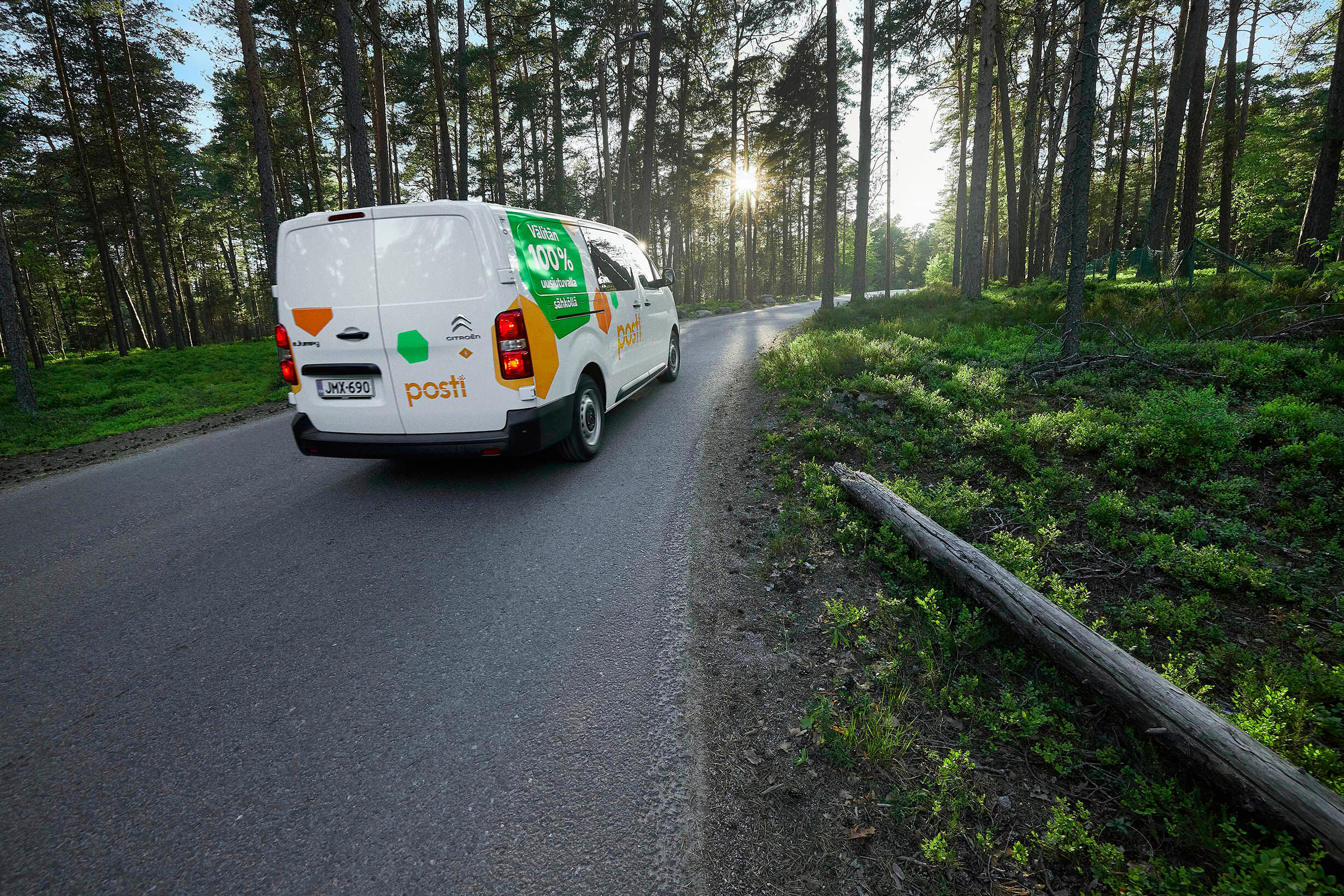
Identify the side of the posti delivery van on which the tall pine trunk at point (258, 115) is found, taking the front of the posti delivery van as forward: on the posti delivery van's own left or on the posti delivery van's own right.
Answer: on the posti delivery van's own left

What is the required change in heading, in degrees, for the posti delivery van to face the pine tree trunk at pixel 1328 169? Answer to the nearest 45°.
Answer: approximately 45° to its right

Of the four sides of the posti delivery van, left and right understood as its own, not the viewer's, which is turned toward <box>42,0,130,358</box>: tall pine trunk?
left

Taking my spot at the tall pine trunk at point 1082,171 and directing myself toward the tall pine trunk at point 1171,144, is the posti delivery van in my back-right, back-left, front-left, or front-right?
back-left

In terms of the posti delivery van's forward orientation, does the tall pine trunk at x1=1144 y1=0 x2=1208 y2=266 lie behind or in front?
in front

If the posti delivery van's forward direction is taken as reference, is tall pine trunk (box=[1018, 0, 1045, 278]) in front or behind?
in front

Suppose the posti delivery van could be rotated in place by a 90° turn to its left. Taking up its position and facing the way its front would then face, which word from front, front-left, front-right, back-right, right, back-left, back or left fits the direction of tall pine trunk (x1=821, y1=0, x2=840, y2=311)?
right

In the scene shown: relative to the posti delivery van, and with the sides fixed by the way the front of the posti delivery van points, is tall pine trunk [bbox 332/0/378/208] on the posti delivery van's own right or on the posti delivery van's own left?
on the posti delivery van's own left

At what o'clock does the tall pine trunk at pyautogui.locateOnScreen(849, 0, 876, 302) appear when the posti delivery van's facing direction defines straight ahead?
The tall pine trunk is roughly at 12 o'clock from the posti delivery van.

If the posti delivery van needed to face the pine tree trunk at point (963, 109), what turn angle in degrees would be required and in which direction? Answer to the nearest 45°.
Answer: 0° — it already faces it

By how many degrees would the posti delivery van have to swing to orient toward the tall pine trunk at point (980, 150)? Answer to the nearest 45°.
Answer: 0° — it already faces it

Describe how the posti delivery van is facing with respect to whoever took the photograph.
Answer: facing away from the viewer and to the right of the viewer

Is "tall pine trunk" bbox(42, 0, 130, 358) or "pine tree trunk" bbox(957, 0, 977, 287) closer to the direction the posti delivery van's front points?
the pine tree trunk

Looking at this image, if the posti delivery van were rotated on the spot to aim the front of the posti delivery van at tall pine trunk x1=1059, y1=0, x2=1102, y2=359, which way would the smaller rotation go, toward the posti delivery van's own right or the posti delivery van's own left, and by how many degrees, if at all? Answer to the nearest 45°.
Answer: approximately 45° to the posti delivery van's own right

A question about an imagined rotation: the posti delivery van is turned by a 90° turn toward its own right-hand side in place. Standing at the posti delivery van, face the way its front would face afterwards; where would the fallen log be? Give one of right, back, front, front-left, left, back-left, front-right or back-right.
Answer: front
